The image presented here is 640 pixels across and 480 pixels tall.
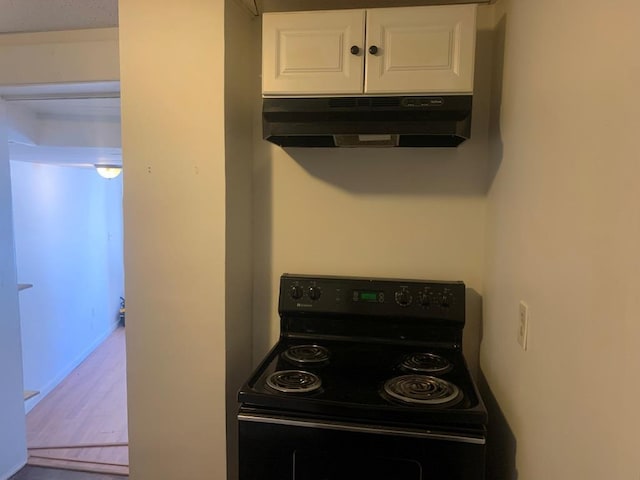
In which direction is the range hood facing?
toward the camera

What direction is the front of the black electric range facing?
toward the camera

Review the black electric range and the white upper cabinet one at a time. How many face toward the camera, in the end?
2

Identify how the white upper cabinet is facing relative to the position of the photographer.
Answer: facing the viewer

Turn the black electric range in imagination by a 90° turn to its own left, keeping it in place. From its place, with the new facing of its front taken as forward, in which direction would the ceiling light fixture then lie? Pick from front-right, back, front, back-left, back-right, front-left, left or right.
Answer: back-left

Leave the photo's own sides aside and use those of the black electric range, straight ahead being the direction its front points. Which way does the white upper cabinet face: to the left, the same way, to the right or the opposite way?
the same way

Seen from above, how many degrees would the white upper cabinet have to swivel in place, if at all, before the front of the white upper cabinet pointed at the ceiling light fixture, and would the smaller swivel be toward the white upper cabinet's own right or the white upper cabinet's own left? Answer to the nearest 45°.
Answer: approximately 135° to the white upper cabinet's own right

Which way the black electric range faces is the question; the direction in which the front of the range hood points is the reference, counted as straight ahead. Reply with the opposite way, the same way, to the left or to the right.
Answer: the same way
